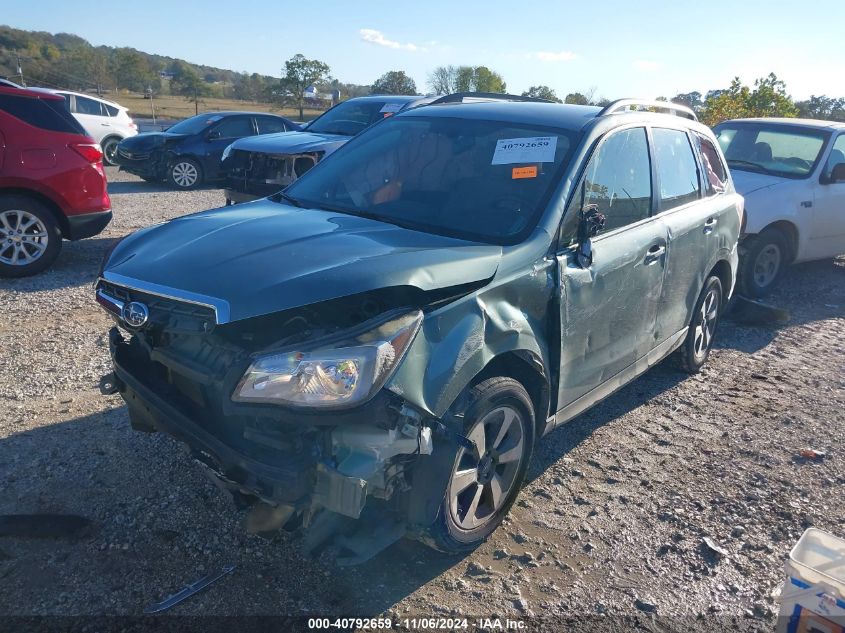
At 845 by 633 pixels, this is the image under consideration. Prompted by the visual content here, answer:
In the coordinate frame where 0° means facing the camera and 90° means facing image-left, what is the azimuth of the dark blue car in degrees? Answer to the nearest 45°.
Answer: approximately 45°

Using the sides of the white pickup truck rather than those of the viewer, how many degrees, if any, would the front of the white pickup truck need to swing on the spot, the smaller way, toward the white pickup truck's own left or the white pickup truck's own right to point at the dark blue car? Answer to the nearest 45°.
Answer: approximately 45° to the white pickup truck's own right

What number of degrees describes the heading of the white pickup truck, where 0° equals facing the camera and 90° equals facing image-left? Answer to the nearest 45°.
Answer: approximately 45°

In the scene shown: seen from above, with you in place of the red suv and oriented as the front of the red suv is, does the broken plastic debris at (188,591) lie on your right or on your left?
on your left

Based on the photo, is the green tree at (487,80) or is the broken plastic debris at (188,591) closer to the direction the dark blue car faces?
the broken plastic debris

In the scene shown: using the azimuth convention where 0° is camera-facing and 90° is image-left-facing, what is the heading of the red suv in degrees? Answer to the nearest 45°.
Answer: approximately 90°

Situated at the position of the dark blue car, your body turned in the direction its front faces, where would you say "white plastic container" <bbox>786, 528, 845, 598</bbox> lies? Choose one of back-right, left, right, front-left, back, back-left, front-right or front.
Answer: front-left

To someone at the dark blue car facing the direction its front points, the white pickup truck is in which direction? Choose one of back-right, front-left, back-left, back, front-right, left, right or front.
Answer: left

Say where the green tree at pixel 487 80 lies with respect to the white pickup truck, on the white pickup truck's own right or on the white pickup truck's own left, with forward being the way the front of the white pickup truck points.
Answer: on the white pickup truck's own right

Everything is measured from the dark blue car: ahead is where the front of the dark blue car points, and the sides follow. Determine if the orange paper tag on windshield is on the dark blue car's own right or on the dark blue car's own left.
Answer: on the dark blue car's own left
